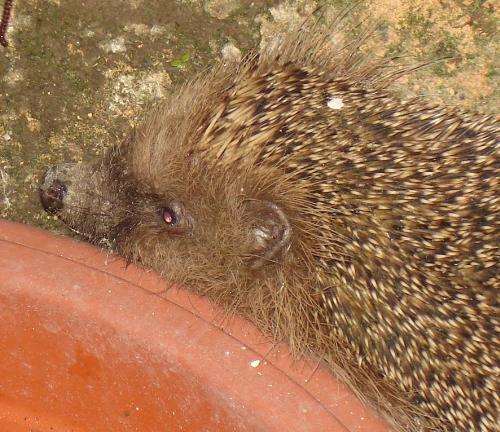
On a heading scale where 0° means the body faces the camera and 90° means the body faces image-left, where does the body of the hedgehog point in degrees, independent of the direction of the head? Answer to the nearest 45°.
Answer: approximately 90°
